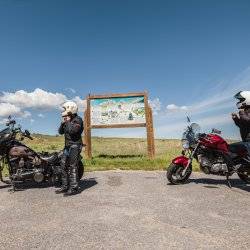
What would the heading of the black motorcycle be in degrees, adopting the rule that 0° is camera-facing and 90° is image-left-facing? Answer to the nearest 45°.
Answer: approximately 90°

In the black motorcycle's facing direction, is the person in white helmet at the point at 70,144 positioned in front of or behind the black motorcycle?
behind

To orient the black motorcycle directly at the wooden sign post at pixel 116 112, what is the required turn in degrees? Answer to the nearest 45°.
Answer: approximately 135° to its right

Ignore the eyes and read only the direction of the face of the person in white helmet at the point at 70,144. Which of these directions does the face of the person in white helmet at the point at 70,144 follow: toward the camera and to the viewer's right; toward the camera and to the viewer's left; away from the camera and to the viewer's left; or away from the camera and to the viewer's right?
toward the camera and to the viewer's left

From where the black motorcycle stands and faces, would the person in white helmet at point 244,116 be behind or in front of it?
behind

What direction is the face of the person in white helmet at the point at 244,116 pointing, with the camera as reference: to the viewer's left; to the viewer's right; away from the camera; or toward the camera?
to the viewer's left
